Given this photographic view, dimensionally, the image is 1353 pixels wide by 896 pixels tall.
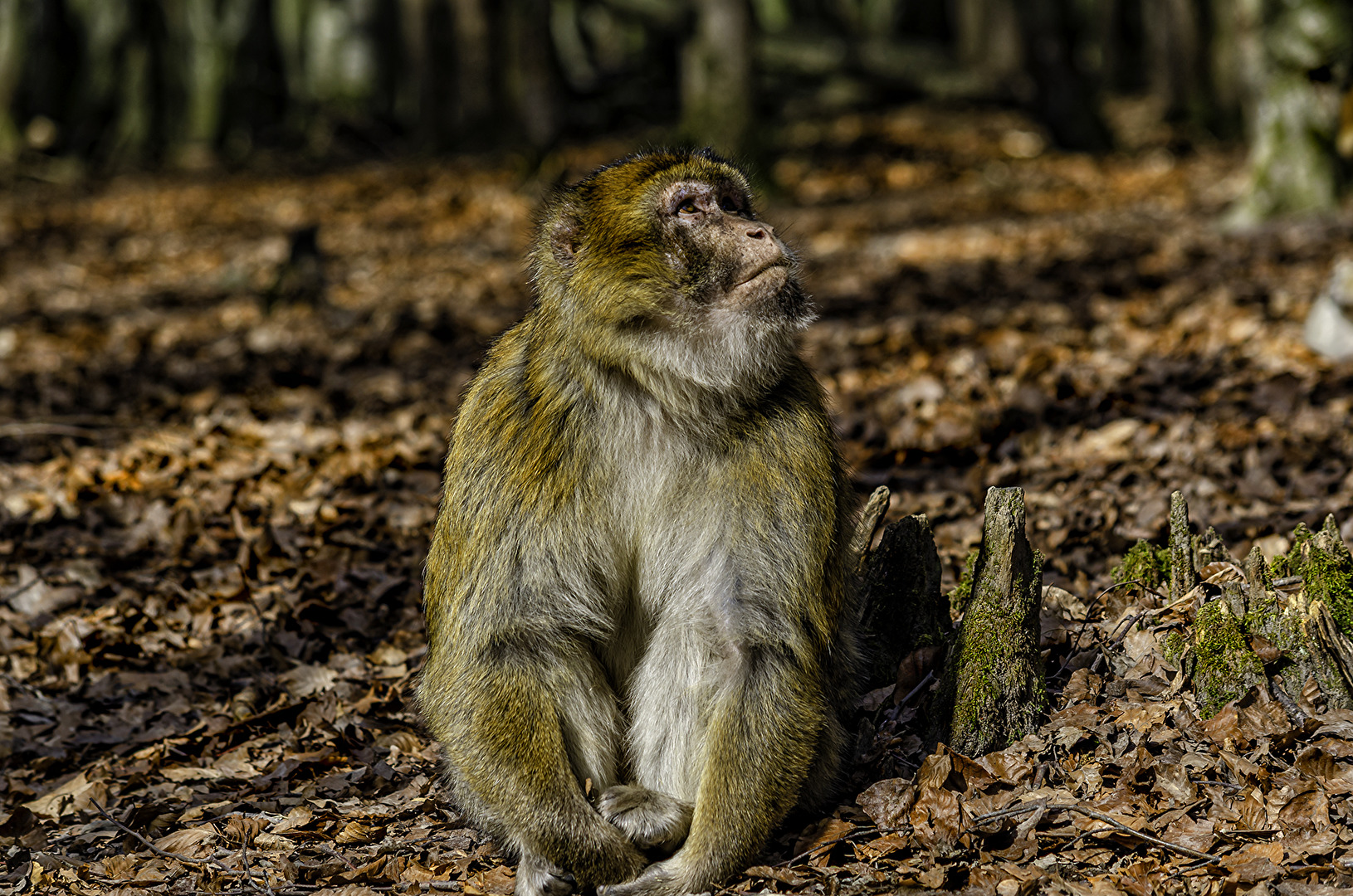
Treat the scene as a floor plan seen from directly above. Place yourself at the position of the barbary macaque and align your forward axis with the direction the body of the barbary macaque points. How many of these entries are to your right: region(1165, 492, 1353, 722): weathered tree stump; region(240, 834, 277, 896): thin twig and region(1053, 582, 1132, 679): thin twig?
1

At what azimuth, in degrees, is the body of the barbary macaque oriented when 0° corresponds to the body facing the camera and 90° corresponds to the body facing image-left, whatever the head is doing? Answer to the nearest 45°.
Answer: approximately 0°

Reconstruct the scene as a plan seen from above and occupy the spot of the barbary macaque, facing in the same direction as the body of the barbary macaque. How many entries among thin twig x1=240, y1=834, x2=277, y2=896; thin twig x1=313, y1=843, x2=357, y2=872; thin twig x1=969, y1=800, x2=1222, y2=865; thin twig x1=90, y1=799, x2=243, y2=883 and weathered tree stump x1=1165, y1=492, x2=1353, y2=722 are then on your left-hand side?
2

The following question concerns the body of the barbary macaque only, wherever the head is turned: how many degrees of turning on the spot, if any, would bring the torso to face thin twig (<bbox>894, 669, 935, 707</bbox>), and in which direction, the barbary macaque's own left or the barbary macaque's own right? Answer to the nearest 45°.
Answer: approximately 135° to the barbary macaque's own left

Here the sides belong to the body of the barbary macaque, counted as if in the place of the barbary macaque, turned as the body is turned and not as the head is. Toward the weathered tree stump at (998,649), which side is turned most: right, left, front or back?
left

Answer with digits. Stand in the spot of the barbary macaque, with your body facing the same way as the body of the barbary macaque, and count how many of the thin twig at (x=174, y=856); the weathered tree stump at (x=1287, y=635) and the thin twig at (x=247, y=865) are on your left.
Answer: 1

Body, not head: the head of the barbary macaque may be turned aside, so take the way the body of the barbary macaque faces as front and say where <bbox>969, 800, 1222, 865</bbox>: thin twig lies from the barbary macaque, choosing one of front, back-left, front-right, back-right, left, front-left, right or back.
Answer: left

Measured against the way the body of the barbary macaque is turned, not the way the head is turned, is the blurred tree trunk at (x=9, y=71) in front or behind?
behind

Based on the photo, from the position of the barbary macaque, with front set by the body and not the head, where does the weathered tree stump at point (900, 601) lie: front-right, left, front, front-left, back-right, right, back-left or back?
back-left

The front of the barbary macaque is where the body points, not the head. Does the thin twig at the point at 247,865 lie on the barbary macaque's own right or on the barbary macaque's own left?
on the barbary macaque's own right
